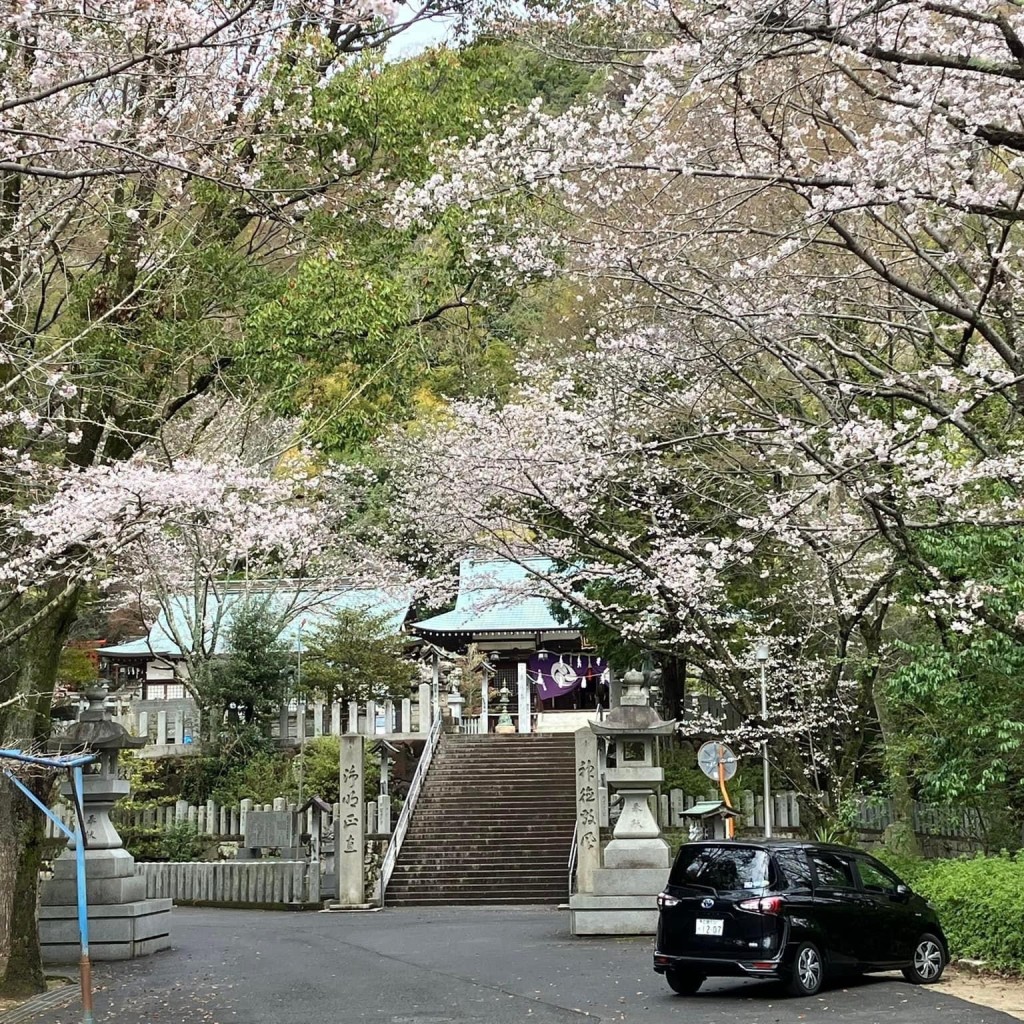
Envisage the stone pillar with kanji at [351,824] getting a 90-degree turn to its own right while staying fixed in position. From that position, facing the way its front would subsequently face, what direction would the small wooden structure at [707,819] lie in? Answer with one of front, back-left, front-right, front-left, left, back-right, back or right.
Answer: back

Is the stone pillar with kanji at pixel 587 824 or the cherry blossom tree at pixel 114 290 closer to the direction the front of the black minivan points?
the stone pillar with kanji

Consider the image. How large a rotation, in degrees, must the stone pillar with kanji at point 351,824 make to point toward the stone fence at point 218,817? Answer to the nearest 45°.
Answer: approximately 135° to its right

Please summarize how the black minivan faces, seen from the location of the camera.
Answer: facing away from the viewer and to the right of the viewer

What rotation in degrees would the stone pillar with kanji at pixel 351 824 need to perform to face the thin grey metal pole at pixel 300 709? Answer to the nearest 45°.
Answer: approximately 180°

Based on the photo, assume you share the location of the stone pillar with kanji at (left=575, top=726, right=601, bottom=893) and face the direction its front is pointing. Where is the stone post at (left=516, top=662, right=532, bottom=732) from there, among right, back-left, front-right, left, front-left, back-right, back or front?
back

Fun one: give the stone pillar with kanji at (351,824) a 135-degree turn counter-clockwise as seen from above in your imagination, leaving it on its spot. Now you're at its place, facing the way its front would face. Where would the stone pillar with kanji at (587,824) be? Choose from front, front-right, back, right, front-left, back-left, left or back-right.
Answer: right

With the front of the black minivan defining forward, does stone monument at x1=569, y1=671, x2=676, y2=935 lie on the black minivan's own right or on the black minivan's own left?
on the black minivan's own left

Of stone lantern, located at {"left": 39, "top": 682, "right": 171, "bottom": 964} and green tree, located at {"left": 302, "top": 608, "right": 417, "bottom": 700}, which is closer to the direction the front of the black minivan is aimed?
the green tree

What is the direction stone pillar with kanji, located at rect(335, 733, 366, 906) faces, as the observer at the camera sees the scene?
facing the viewer
